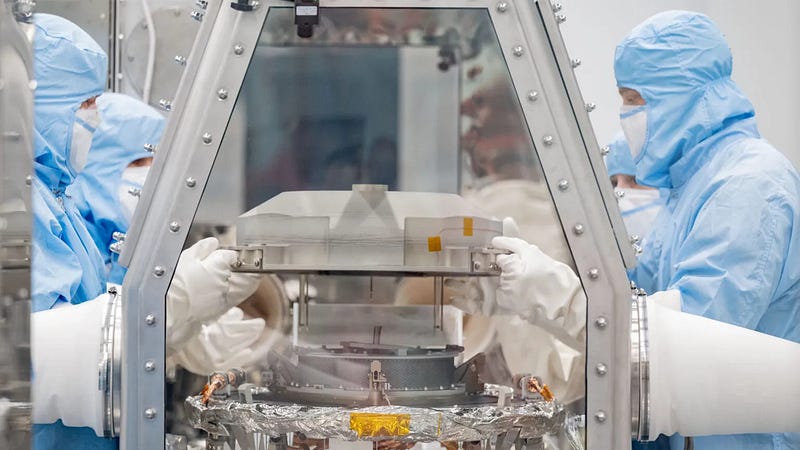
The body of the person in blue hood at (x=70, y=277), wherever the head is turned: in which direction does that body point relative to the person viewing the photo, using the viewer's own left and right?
facing to the right of the viewer

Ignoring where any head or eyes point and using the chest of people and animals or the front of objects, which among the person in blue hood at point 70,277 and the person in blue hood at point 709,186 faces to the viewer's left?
the person in blue hood at point 709,186

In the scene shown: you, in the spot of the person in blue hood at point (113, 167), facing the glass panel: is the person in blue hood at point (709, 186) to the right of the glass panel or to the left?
left

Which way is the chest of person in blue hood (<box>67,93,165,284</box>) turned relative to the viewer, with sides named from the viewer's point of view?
facing to the right of the viewer

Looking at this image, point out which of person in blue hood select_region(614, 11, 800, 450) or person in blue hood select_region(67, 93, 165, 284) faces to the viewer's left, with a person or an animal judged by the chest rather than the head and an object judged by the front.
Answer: person in blue hood select_region(614, 11, 800, 450)

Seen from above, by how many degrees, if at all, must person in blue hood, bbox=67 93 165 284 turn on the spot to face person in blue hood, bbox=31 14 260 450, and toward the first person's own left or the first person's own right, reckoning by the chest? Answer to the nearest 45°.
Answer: approximately 90° to the first person's own right

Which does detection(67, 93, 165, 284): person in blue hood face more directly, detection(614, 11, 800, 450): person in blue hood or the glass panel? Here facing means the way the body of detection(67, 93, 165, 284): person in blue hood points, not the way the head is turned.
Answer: the person in blue hood

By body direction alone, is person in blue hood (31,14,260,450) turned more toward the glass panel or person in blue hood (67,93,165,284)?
the glass panel

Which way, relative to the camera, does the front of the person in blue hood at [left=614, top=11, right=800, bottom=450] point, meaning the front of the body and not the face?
to the viewer's left

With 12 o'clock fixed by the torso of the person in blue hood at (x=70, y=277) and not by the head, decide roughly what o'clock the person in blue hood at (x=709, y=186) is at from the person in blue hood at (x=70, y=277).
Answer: the person in blue hood at (x=709, y=186) is roughly at 12 o'clock from the person in blue hood at (x=70, y=277).

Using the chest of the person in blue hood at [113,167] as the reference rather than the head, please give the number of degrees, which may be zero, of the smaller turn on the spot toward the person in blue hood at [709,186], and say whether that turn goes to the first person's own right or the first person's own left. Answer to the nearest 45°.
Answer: approximately 45° to the first person's own right
